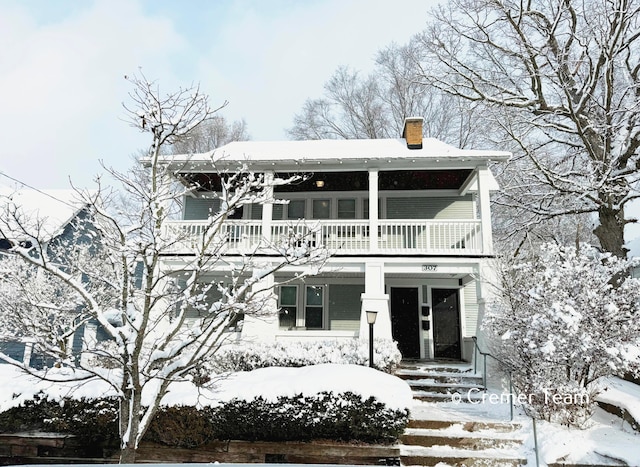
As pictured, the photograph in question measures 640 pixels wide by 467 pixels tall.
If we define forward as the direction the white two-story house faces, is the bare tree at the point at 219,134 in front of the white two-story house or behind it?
behind

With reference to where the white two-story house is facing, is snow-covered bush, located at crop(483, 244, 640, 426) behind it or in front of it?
in front

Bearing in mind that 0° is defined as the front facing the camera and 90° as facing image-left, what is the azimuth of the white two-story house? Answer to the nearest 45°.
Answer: approximately 0°

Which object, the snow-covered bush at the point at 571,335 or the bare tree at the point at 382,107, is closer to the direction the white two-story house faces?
the snow-covered bush

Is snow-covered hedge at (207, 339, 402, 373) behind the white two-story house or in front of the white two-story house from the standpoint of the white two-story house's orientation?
in front

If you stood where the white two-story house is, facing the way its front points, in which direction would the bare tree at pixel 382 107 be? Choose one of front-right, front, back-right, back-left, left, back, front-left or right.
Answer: back

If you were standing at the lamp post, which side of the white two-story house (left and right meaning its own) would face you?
front

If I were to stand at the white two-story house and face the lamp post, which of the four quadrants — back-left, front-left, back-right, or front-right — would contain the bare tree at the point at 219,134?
back-right

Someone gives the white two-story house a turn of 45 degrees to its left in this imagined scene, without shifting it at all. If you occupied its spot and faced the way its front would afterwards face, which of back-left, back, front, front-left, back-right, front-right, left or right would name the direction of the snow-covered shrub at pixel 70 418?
right
